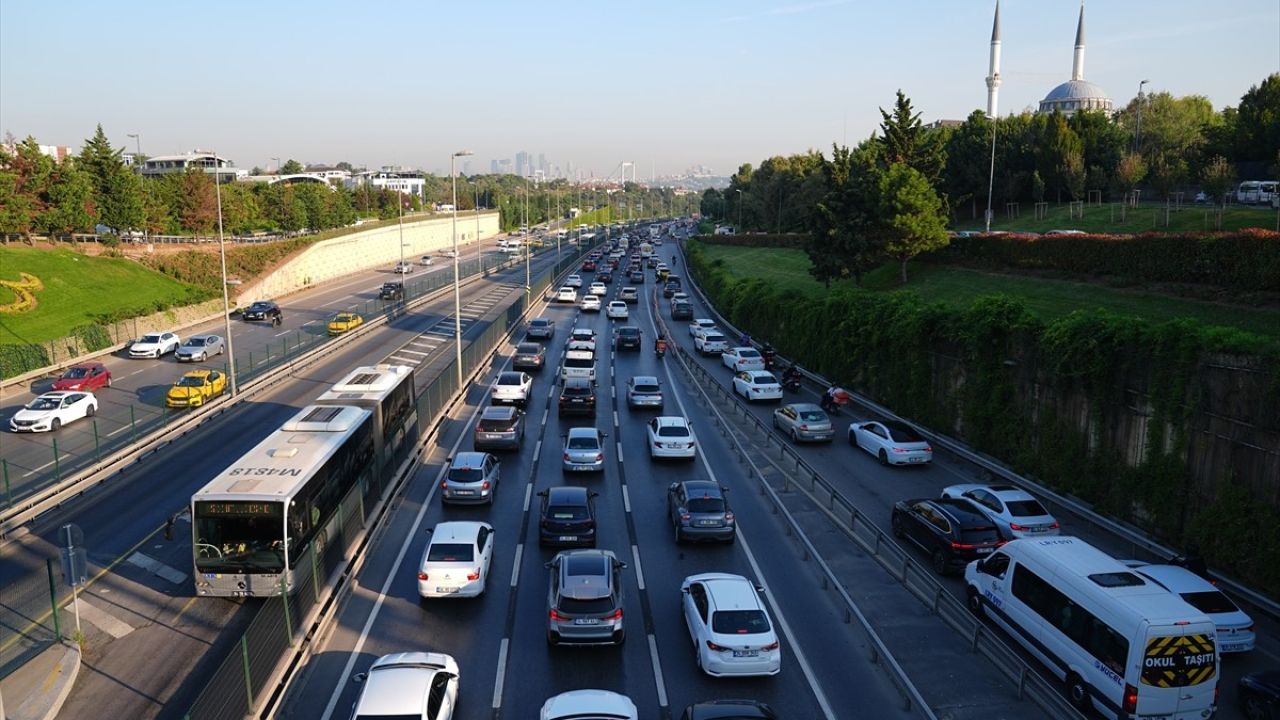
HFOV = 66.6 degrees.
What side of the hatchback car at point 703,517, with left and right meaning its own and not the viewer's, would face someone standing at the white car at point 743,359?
front

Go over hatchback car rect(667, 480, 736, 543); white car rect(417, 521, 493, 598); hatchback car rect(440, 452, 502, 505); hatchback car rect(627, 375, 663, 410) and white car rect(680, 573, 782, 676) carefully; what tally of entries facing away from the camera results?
5

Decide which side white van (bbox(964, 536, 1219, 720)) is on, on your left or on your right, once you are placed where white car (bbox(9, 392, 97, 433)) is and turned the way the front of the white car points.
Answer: on your left

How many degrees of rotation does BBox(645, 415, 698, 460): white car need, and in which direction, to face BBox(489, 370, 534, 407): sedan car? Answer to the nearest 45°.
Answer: approximately 45° to its left

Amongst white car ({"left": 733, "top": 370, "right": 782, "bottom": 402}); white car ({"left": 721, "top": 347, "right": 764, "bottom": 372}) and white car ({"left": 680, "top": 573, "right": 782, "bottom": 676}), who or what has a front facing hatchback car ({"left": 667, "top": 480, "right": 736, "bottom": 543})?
white car ({"left": 680, "top": 573, "right": 782, "bottom": 676})

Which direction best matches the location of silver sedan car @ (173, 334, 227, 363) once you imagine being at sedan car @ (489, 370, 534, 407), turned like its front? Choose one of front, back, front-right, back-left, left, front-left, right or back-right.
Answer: front-left

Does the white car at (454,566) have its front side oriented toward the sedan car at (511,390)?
yes

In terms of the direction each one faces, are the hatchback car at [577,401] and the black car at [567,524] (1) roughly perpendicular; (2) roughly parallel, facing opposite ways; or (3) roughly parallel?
roughly parallel

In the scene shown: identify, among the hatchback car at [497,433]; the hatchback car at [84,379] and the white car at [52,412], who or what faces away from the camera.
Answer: the hatchback car at [497,433]

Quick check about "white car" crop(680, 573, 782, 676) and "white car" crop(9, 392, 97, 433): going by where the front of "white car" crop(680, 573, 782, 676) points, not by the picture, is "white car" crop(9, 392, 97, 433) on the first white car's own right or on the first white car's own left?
on the first white car's own left

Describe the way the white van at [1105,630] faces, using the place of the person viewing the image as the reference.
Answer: facing away from the viewer and to the left of the viewer

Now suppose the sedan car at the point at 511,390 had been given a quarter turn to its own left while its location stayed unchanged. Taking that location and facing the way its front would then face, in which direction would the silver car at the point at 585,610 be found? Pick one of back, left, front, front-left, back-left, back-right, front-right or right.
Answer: left

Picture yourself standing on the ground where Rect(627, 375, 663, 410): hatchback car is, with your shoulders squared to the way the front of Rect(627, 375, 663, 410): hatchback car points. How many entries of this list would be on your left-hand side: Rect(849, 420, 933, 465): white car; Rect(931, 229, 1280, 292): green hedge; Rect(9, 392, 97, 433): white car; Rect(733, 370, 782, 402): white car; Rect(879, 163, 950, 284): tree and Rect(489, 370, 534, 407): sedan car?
2

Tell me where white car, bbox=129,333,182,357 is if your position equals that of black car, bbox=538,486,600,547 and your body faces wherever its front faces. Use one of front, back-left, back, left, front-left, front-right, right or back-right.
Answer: front-left

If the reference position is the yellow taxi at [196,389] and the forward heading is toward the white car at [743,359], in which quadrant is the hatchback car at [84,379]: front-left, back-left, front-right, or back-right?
back-left

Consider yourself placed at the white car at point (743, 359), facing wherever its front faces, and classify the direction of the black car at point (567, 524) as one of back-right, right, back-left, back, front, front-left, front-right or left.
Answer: back-left

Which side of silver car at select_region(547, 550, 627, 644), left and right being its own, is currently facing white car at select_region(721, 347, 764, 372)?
front

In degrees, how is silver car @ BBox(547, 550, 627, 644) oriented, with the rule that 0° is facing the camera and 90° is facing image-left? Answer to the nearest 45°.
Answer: approximately 180°

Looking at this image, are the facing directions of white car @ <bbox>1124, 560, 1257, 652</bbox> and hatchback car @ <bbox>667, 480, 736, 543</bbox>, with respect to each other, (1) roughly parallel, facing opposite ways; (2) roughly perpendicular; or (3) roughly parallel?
roughly parallel

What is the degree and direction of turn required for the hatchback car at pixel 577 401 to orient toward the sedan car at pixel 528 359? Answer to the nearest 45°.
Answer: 0° — it already faces it

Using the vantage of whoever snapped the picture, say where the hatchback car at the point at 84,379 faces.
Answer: facing the viewer and to the left of the viewer
